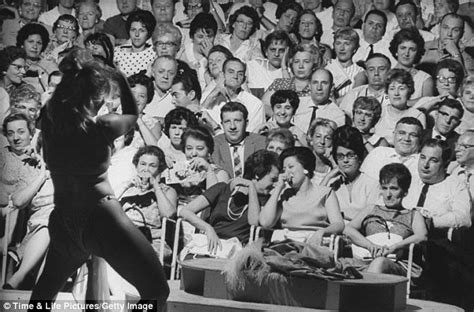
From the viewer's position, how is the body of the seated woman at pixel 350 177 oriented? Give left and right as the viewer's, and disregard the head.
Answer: facing the viewer and to the left of the viewer

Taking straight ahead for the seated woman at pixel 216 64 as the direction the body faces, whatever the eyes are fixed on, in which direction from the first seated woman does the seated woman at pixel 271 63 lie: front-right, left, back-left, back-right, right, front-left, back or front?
back-left

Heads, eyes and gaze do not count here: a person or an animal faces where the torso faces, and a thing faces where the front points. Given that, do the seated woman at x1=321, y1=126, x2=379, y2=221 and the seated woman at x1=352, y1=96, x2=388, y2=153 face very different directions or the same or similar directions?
same or similar directions

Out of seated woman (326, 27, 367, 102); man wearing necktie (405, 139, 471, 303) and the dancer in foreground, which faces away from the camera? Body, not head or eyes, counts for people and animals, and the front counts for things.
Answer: the dancer in foreground

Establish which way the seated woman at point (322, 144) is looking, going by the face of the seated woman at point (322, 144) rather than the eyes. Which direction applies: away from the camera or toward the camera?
toward the camera

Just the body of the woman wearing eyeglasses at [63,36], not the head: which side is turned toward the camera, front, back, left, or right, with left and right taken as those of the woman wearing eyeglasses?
front

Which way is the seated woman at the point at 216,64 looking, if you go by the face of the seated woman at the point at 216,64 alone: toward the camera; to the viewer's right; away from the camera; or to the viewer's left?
toward the camera

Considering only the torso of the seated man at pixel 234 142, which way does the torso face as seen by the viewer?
toward the camera

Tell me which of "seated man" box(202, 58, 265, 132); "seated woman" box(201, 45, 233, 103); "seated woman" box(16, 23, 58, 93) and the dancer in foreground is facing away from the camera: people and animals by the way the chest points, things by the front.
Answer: the dancer in foreground

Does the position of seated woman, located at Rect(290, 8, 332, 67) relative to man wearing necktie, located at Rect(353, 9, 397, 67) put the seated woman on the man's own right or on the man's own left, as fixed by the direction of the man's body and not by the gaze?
on the man's own right
